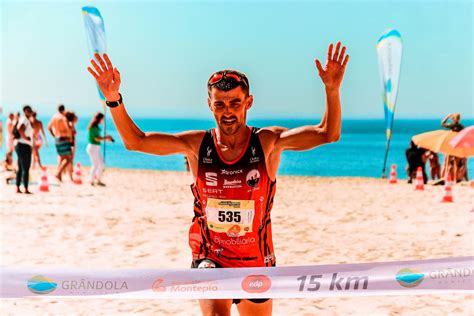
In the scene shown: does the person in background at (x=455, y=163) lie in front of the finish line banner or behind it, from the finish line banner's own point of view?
behind

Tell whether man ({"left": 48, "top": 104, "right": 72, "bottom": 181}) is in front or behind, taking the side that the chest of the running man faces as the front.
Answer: behind

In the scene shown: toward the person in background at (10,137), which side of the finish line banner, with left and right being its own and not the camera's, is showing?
back

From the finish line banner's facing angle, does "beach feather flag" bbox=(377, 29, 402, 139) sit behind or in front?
behind

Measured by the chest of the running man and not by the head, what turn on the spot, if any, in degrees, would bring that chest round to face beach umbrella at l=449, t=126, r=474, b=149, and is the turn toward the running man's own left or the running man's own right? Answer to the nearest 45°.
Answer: approximately 135° to the running man's own left

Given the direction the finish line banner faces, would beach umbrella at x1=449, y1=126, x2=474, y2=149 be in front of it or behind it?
behind

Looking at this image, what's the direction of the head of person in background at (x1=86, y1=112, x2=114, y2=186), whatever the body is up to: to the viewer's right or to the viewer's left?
to the viewer's right

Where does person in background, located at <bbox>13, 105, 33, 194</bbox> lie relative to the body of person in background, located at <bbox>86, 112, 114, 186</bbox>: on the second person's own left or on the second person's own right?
on the second person's own right
